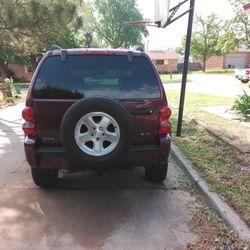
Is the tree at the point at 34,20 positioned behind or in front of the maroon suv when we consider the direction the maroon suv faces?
in front

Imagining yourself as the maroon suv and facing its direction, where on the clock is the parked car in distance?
The parked car in distance is roughly at 1 o'clock from the maroon suv.

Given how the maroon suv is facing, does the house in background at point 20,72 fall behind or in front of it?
in front

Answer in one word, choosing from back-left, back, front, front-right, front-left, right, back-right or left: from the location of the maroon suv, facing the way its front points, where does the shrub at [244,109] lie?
front-right

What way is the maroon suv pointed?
away from the camera

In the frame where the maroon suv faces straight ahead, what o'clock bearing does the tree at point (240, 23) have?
The tree is roughly at 1 o'clock from the maroon suv.

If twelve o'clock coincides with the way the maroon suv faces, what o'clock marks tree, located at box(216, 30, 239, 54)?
The tree is roughly at 1 o'clock from the maroon suv.
